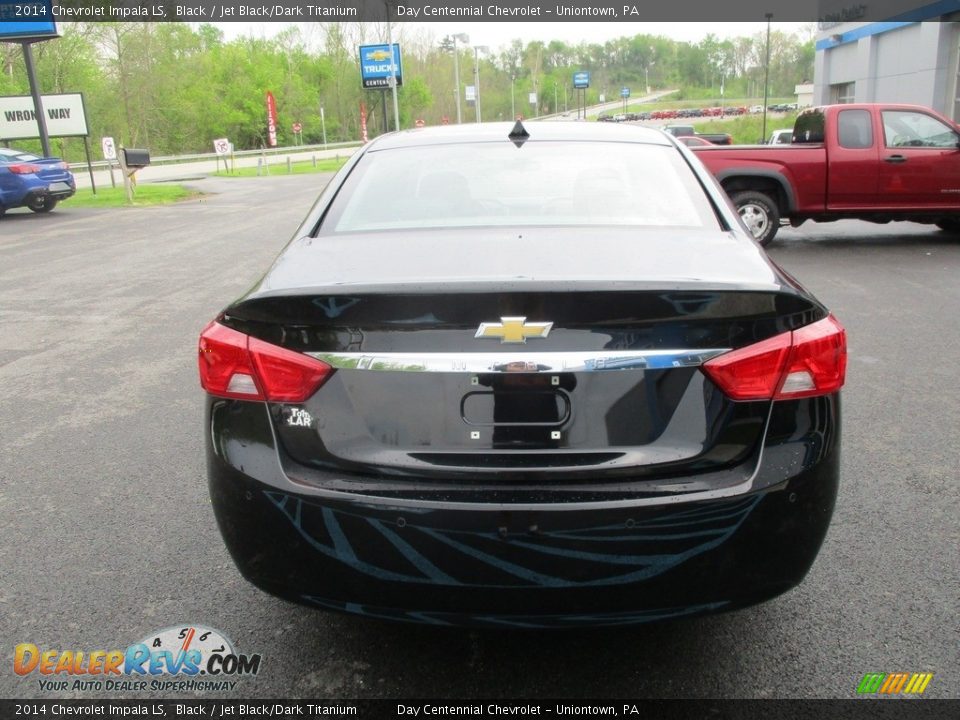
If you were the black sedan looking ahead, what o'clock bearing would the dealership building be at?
The dealership building is roughly at 1 o'clock from the black sedan.

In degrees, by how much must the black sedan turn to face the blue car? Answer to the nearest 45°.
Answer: approximately 45° to its left

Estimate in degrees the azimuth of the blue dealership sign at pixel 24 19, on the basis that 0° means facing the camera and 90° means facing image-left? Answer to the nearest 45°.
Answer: approximately 0°

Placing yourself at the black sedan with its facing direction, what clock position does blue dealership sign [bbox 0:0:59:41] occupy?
The blue dealership sign is roughly at 11 o'clock from the black sedan.

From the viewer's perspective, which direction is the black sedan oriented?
away from the camera

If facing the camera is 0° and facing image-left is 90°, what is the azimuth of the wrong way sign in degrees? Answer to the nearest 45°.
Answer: approximately 0°

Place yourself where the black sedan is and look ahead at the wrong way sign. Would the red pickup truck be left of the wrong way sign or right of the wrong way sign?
right

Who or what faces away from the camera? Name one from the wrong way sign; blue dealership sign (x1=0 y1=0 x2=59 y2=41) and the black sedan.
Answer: the black sedan

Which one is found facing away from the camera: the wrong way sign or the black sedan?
the black sedan

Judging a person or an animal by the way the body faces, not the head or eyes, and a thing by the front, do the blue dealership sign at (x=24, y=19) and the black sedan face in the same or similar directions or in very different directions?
very different directions

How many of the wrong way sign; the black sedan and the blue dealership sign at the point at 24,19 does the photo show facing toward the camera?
2

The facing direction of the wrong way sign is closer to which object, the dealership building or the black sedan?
the black sedan
